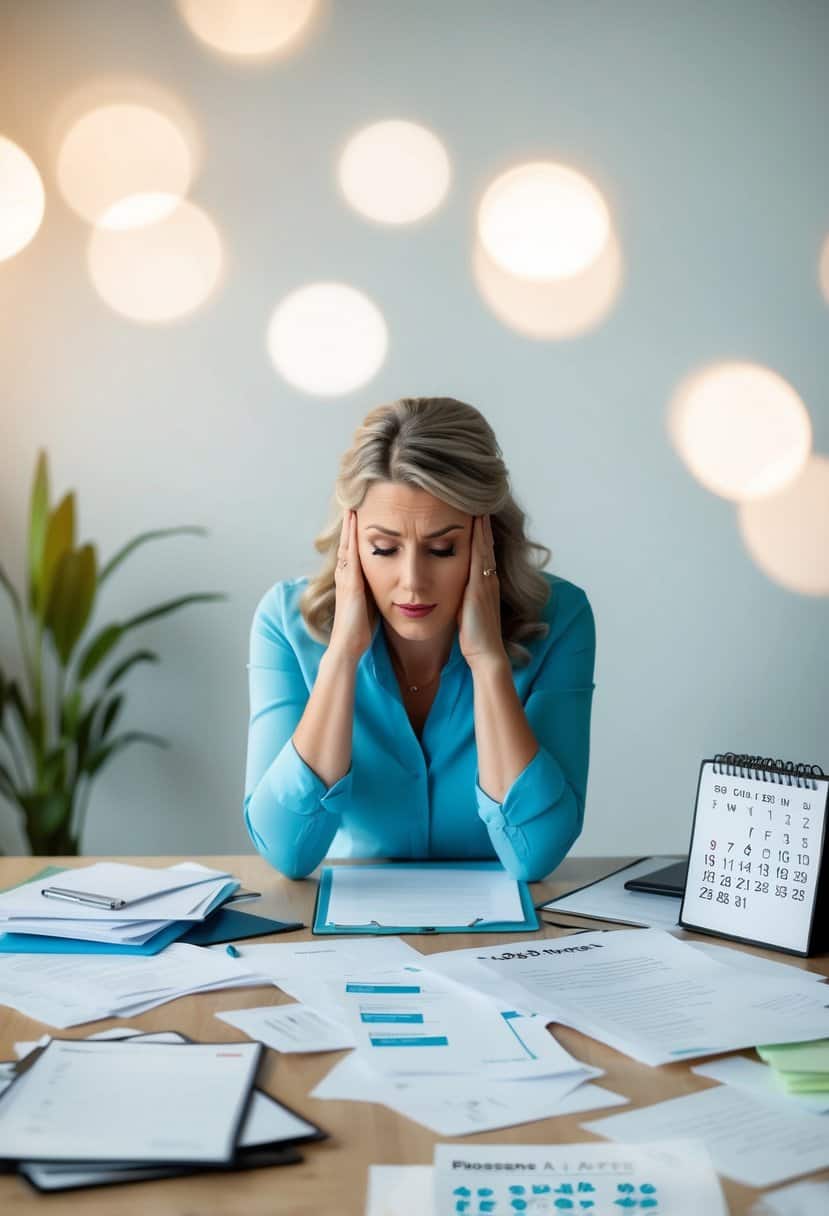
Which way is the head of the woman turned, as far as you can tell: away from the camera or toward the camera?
toward the camera

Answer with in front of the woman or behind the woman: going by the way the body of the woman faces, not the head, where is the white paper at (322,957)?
in front

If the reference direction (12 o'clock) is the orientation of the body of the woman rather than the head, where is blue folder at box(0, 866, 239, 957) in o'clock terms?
The blue folder is roughly at 1 o'clock from the woman.

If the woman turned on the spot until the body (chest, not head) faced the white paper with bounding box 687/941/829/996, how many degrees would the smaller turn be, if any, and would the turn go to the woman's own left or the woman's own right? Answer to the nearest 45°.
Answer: approximately 45° to the woman's own left

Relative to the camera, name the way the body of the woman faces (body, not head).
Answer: toward the camera

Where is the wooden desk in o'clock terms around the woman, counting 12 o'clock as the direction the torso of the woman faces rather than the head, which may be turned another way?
The wooden desk is roughly at 12 o'clock from the woman.

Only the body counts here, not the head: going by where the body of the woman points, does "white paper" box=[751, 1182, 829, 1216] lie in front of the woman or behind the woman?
in front

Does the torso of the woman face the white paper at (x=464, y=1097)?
yes

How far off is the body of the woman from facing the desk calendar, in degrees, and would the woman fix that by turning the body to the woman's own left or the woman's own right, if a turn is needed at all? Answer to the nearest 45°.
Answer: approximately 45° to the woman's own left

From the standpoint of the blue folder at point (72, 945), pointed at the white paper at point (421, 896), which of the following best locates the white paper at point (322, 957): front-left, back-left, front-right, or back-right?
front-right

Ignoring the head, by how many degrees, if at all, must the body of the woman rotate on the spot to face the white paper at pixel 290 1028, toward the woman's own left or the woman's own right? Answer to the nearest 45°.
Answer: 0° — they already face it
